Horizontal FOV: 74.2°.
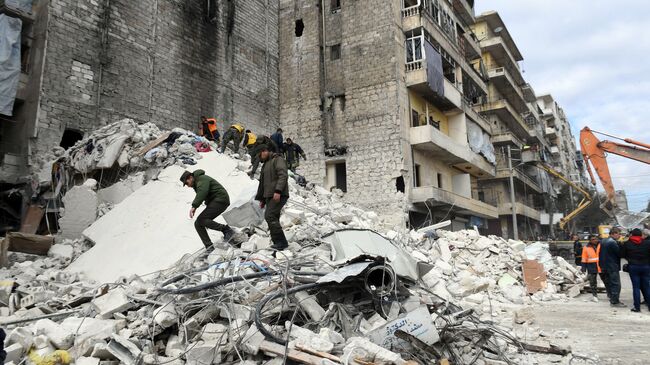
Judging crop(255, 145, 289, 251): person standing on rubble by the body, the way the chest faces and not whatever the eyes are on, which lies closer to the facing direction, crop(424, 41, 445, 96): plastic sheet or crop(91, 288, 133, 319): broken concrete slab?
the broken concrete slab

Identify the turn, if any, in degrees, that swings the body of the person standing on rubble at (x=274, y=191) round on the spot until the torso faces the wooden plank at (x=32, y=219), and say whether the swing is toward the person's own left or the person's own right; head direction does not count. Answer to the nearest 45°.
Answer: approximately 90° to the person's own right

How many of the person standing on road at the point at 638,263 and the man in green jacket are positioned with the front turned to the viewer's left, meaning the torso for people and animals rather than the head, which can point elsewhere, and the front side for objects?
1

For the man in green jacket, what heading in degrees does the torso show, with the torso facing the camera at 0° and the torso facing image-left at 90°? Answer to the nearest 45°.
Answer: approximately 90°

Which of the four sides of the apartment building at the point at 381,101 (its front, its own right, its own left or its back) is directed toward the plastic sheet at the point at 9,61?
right

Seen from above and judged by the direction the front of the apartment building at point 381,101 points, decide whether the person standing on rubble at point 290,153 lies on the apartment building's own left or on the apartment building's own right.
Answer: on the apartment building's own right

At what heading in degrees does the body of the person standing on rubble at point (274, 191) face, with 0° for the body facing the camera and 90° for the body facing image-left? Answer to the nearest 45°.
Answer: approximately 45°

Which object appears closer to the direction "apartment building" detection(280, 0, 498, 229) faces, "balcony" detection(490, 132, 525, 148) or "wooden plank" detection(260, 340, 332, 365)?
the wooden plank
